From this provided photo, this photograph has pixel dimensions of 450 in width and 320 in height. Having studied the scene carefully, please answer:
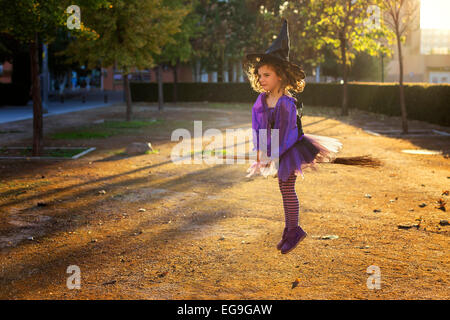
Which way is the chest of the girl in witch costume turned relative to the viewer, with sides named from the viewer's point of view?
facing the viewer and to the left of the viewer

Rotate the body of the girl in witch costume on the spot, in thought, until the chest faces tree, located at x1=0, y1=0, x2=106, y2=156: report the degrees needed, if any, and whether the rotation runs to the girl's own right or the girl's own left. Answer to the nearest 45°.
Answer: approximately 90° to the girl's own right

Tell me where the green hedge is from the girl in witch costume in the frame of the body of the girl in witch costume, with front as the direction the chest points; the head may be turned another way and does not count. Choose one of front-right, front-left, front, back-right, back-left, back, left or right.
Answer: back-right

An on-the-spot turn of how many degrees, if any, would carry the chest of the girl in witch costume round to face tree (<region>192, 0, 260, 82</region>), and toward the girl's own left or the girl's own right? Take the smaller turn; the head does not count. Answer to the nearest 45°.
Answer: approximately 135° to the girl's own right

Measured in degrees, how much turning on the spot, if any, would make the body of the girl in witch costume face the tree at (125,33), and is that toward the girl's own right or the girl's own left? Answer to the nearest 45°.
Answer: approximately 135° to the girl's own right

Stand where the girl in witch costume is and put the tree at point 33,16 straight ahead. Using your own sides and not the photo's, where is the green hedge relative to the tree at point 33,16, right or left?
right

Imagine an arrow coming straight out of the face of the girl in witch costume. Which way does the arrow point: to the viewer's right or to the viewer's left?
to the viewer's left

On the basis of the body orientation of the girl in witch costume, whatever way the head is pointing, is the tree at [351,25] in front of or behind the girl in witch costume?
behind

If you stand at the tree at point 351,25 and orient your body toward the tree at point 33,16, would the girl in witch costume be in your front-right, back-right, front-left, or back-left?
front-left
